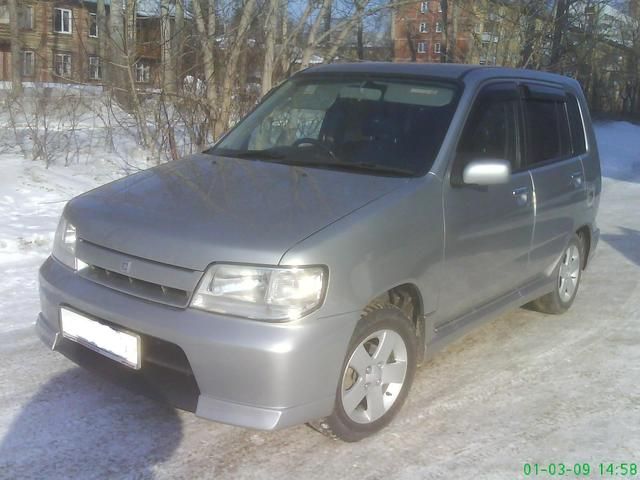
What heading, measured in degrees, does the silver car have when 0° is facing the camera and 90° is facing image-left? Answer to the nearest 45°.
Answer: approximately 45°
